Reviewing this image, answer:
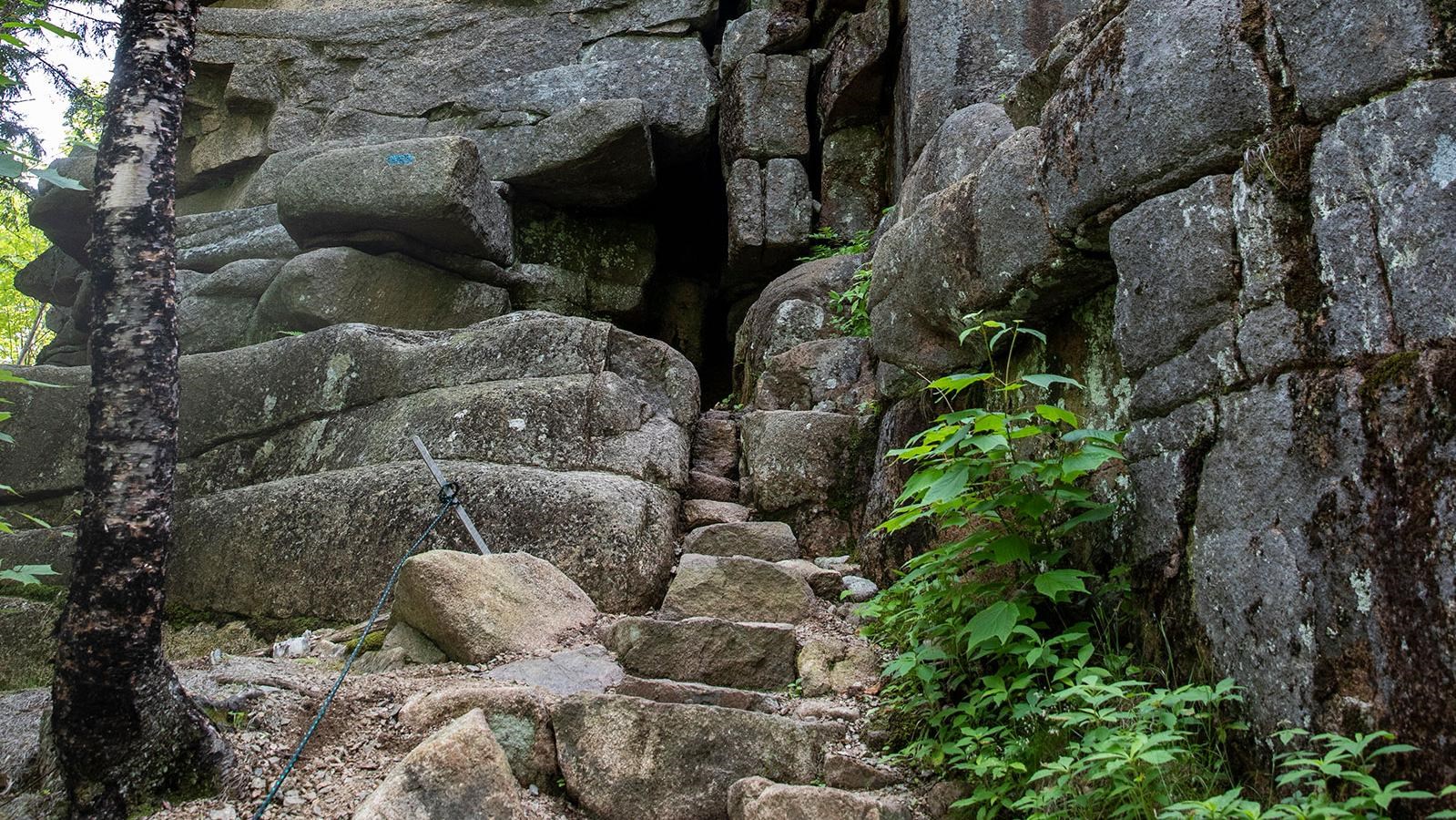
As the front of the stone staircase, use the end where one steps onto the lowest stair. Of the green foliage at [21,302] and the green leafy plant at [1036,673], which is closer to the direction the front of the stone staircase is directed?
the green leafy plant

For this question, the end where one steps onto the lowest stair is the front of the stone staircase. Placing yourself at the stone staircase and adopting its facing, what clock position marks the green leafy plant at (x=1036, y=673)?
The green leafy plant is roughly at 10 o'clock from the stone staircase.

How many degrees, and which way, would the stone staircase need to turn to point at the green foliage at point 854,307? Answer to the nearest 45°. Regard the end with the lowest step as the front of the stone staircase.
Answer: approximately 180°

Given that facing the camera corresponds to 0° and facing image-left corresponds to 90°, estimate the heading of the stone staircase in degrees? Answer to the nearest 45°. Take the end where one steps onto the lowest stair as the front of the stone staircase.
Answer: approximately 0°

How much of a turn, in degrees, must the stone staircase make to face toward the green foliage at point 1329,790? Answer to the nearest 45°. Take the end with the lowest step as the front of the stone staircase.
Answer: approximately 45° to its left

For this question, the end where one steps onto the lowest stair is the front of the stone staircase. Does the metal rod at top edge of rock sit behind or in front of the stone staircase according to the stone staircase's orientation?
behind

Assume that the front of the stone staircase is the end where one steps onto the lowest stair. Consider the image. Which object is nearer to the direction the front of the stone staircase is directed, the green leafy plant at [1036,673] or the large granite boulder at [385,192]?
the green leafy plant
